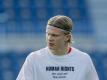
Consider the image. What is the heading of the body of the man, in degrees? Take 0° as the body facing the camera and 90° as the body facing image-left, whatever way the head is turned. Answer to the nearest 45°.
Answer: approximately 0°
